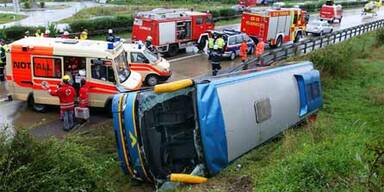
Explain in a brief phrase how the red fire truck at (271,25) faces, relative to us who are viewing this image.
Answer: facing away from the viewer and to the right of the viewer

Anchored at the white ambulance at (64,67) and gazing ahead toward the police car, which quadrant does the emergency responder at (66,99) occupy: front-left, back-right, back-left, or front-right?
back-right

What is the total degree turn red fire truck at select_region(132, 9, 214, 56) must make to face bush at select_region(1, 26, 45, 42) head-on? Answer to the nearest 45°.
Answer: approximately 135° to its left

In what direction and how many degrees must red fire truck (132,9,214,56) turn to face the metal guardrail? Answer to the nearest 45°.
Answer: approximately 45° to its right
